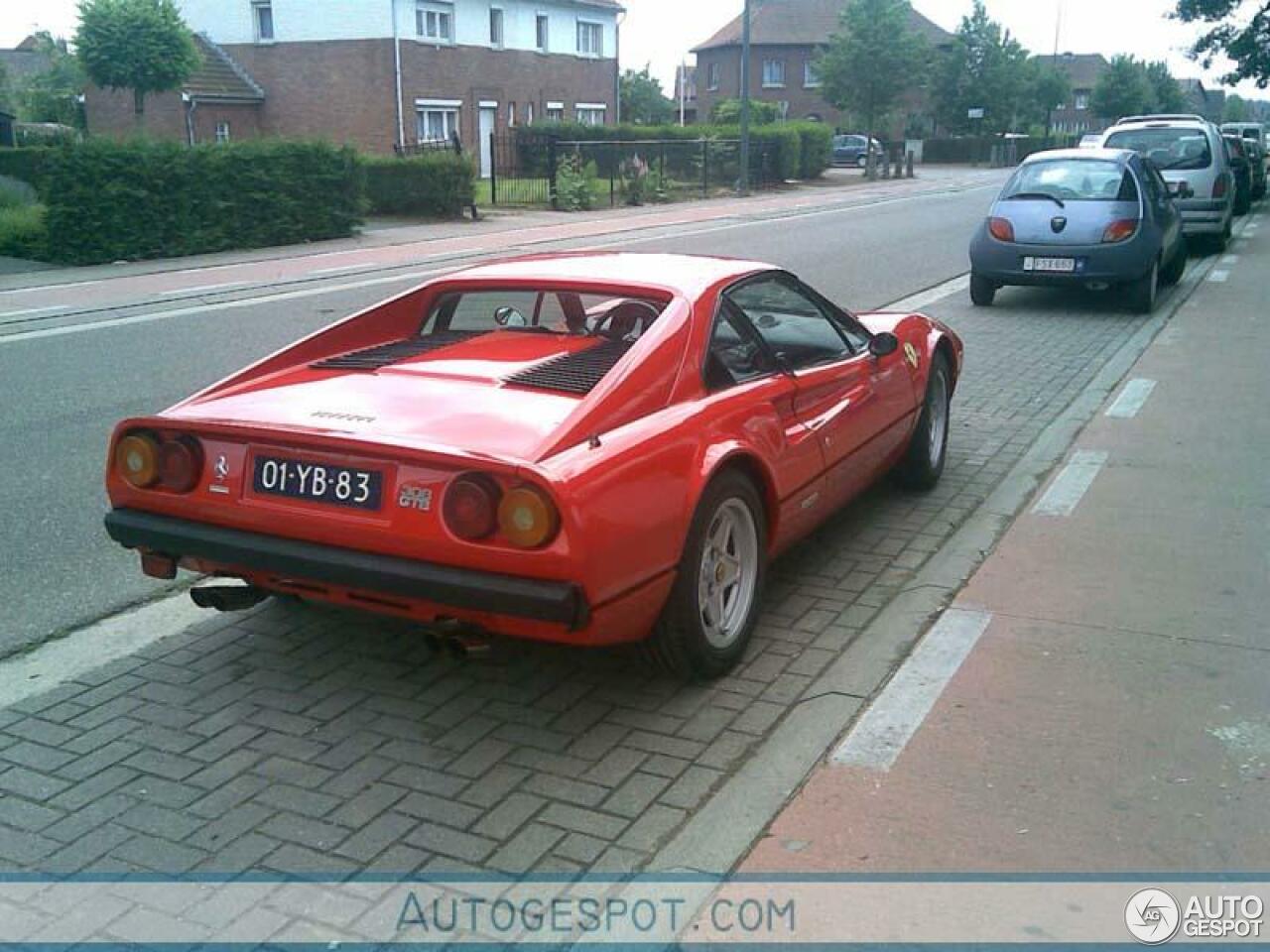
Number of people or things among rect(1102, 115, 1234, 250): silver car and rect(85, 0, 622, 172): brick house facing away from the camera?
1

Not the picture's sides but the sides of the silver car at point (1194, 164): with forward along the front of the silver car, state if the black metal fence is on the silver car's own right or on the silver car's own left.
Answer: on the silver car's own left

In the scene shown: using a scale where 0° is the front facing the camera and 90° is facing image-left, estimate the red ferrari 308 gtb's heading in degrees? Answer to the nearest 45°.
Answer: approximately 225°

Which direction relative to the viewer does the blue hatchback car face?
away from the camera

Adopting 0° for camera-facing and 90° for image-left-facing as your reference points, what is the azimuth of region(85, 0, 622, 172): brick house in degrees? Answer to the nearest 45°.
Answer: approximately 315°

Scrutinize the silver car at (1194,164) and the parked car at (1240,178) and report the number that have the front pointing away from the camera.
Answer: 2

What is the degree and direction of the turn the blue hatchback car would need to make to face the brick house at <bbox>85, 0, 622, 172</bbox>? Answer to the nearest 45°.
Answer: approximately 45° to its left

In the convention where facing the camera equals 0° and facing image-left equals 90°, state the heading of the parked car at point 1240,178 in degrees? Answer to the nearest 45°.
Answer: approximately 180°

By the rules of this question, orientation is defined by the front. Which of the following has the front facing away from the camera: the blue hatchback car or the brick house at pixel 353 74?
the blue hatchback car

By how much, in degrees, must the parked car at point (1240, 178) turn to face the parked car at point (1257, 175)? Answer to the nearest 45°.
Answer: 0° — it already faces it

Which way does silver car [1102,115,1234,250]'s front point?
away from the camera
